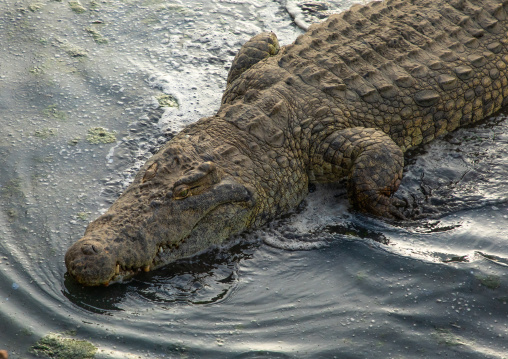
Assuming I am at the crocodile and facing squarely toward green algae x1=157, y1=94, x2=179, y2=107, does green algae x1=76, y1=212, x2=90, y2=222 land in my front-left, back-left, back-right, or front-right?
front-left

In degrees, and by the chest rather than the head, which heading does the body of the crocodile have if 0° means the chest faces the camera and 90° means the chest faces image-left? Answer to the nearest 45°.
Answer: approximately 45°

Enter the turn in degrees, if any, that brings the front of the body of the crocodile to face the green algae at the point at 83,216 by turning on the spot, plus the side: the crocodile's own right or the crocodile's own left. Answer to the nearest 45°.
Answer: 0° — it already faces it

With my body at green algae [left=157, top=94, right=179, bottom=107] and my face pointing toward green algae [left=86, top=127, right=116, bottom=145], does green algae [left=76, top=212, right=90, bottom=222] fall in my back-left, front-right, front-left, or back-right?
front-left

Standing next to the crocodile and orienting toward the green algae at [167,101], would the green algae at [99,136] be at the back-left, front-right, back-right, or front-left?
front-left

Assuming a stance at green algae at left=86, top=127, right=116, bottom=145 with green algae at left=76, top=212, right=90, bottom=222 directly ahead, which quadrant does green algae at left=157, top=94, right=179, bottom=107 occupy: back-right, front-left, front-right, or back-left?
back-left

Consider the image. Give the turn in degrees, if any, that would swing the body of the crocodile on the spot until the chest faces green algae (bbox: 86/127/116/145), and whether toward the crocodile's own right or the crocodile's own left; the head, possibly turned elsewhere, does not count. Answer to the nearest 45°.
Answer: approximately 45° to the crocodile's own right

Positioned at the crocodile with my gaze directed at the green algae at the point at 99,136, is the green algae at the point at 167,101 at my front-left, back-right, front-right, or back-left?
front-right

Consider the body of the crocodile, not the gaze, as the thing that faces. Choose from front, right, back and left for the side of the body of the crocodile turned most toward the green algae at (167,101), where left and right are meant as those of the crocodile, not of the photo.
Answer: right
